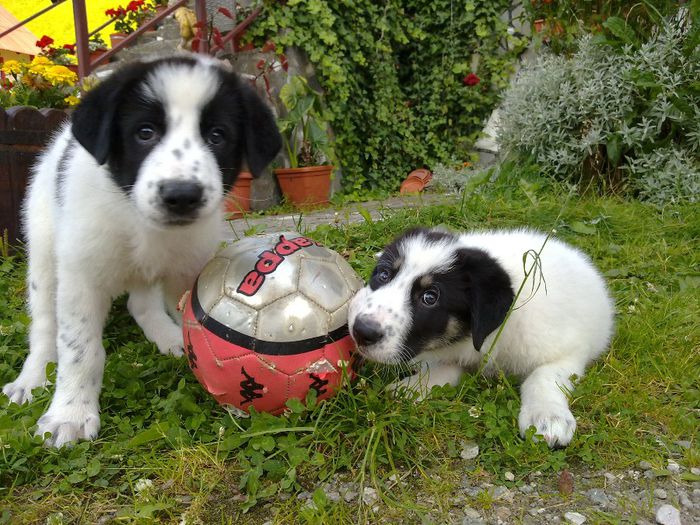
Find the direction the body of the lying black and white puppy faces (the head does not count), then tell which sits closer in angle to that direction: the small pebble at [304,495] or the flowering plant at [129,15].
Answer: the small pebble

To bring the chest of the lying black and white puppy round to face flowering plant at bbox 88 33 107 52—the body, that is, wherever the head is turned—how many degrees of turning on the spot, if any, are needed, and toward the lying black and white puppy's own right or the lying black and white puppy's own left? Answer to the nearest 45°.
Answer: approximately 90° to the lying black and white puppy's own right

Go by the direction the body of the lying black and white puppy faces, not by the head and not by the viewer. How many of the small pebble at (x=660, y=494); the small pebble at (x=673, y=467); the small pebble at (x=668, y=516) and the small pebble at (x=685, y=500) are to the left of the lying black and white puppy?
4

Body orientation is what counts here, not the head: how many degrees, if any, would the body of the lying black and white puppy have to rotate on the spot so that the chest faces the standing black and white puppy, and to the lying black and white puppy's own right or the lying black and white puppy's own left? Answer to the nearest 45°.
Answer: approximately 45° to the lying black and white puppy's own right

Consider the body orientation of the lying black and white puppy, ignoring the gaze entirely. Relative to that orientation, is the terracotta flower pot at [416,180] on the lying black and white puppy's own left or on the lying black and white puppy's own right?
on the lying black and white puppy's own right

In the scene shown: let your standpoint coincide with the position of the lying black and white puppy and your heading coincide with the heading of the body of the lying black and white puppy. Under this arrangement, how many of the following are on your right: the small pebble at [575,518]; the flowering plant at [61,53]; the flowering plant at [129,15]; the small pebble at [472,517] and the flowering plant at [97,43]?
3

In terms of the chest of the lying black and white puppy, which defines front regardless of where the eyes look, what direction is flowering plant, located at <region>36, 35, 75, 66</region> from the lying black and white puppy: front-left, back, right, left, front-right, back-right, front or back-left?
right

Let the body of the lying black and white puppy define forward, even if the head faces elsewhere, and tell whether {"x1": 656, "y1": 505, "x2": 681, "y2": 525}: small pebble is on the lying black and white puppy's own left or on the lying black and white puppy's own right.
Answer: on the lying black and white puppy's own left

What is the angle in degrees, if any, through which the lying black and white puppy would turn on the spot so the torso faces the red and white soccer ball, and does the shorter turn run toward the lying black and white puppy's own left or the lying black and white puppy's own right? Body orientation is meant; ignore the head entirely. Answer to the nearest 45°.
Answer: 0° — it already faces it

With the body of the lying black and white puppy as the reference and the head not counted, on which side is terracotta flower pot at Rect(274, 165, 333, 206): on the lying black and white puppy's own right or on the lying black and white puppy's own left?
on the lying black and white puppy's own right

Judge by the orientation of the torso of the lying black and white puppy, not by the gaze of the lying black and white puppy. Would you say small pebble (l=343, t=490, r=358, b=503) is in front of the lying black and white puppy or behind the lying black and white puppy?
in front

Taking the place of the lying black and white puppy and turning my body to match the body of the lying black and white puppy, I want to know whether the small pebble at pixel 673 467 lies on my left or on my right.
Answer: on my left

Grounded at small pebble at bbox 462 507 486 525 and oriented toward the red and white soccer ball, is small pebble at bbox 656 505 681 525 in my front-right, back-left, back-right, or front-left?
back-right

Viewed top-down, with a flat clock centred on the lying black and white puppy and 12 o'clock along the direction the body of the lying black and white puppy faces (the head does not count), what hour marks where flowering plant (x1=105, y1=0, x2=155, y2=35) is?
The flowering plant is roughly at 3 o'clock from the lying black and white puppy.

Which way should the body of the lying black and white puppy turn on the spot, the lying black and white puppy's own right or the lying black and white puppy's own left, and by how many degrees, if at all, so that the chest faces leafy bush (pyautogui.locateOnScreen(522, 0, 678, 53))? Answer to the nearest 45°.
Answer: approximately 135° to the lying black and white puppy's own right

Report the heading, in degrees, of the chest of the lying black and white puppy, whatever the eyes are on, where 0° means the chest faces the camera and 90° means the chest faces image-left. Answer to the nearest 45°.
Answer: approximately 45°

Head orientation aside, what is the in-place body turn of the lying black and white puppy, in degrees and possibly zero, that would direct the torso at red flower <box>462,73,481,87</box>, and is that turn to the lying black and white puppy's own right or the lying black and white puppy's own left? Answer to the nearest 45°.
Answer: approximately 135° to the lying black and white puppy's own right

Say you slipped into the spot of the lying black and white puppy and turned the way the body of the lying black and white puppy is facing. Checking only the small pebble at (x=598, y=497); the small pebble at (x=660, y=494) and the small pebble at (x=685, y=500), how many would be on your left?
3

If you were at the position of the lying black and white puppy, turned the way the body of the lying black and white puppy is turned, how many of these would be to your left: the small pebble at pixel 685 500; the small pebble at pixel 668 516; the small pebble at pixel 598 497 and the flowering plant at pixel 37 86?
3

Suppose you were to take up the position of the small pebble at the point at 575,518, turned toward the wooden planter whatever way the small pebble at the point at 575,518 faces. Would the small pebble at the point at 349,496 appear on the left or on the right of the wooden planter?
left
